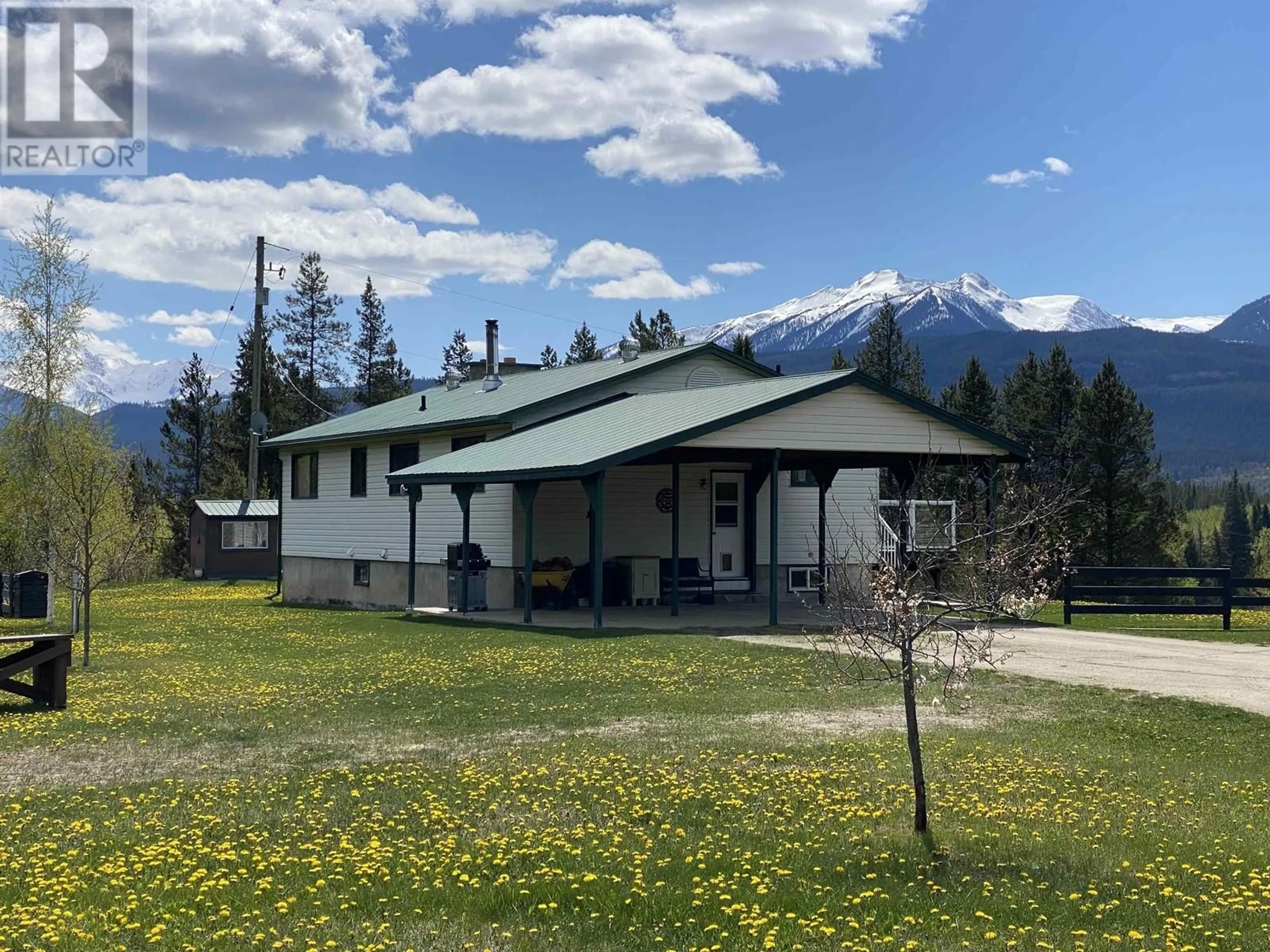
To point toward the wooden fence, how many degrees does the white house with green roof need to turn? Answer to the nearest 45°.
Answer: approximately 45° to its left

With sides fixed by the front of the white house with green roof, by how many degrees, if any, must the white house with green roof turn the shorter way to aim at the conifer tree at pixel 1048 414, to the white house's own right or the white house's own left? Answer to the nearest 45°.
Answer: approximately 90° to the white house's own left

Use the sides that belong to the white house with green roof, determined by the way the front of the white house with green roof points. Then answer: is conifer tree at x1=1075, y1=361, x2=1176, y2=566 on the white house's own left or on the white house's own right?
on the white house's own left

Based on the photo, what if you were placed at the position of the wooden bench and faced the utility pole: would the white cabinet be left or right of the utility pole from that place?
right

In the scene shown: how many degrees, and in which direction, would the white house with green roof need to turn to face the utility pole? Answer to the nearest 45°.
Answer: approximately 180°

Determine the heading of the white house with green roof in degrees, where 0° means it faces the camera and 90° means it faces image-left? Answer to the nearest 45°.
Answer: approximately 315°

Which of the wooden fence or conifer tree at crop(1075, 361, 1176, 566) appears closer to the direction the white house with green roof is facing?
the wooden fence

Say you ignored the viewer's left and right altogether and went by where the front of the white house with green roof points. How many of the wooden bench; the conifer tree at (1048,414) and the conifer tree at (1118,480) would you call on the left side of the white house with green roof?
2
